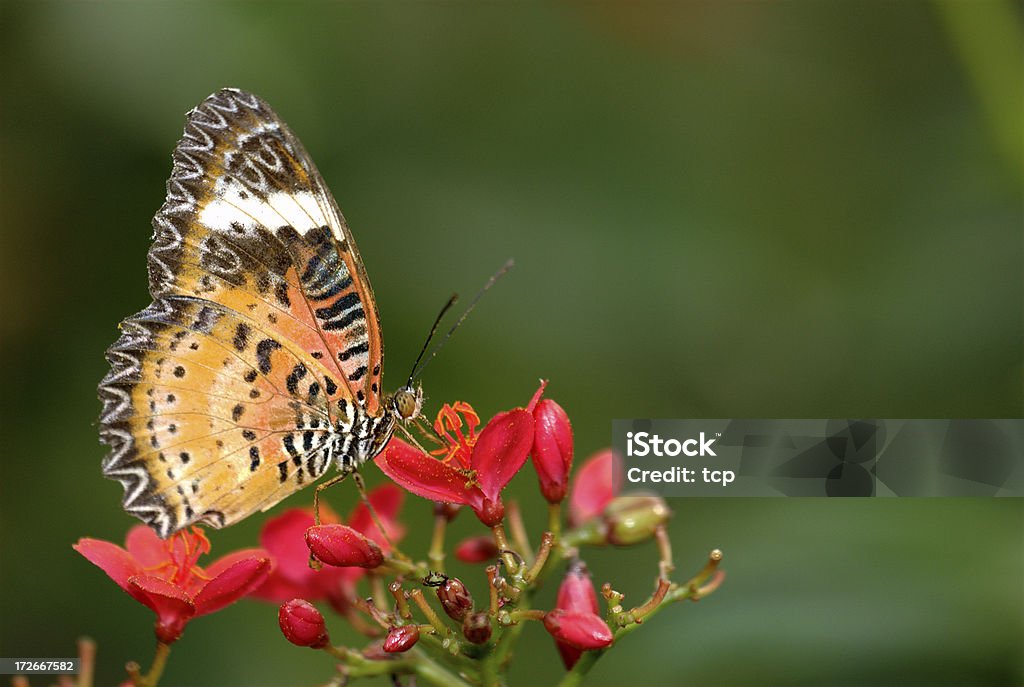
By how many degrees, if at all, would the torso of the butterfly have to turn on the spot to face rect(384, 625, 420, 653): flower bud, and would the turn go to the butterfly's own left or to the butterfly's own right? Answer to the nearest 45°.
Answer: approximately 45° to the butterfly's own right

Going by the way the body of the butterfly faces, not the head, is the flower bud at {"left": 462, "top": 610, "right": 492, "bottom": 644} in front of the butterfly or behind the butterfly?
in front

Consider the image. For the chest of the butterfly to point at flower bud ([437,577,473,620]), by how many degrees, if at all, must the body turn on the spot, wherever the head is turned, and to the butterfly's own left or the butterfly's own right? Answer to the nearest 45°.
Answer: approximately 45° to the butterfly's own right

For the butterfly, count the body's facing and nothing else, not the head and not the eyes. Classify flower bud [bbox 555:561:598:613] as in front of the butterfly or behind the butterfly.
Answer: in front

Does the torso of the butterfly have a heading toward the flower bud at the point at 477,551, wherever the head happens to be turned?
yes

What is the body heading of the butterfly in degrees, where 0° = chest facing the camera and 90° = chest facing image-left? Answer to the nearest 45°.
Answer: approximately 270°
